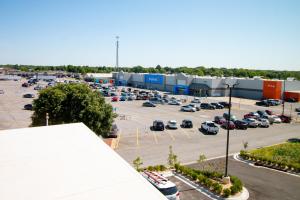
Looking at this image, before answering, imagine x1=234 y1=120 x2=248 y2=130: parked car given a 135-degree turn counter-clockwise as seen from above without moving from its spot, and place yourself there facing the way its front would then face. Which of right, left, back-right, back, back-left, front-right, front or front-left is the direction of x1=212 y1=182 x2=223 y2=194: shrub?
back

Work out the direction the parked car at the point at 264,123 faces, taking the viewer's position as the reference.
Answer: facing the viewer and to the right of the viewer

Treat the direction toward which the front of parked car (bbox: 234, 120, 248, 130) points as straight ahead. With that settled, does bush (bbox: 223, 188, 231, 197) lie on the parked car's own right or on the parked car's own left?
on the parked car's own right

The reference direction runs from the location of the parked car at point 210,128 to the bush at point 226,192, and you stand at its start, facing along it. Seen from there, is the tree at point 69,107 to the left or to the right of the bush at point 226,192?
right

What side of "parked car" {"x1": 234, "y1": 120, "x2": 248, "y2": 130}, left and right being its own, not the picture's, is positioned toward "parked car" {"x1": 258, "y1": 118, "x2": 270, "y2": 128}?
left

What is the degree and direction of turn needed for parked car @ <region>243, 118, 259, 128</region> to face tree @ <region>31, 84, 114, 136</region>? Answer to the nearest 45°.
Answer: approximately 90° to its right

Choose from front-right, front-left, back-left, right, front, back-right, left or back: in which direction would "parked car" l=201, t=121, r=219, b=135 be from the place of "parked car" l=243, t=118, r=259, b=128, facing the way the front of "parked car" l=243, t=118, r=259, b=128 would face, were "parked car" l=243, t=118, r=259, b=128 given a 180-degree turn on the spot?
left

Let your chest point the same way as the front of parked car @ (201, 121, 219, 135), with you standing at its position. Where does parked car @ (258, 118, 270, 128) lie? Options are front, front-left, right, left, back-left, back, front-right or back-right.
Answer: left

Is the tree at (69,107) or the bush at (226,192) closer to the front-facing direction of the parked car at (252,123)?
the bush

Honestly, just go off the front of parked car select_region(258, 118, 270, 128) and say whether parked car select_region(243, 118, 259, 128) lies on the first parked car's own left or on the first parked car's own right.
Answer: on the first parked car's own right

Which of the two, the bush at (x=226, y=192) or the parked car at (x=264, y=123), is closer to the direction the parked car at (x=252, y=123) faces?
the bush
